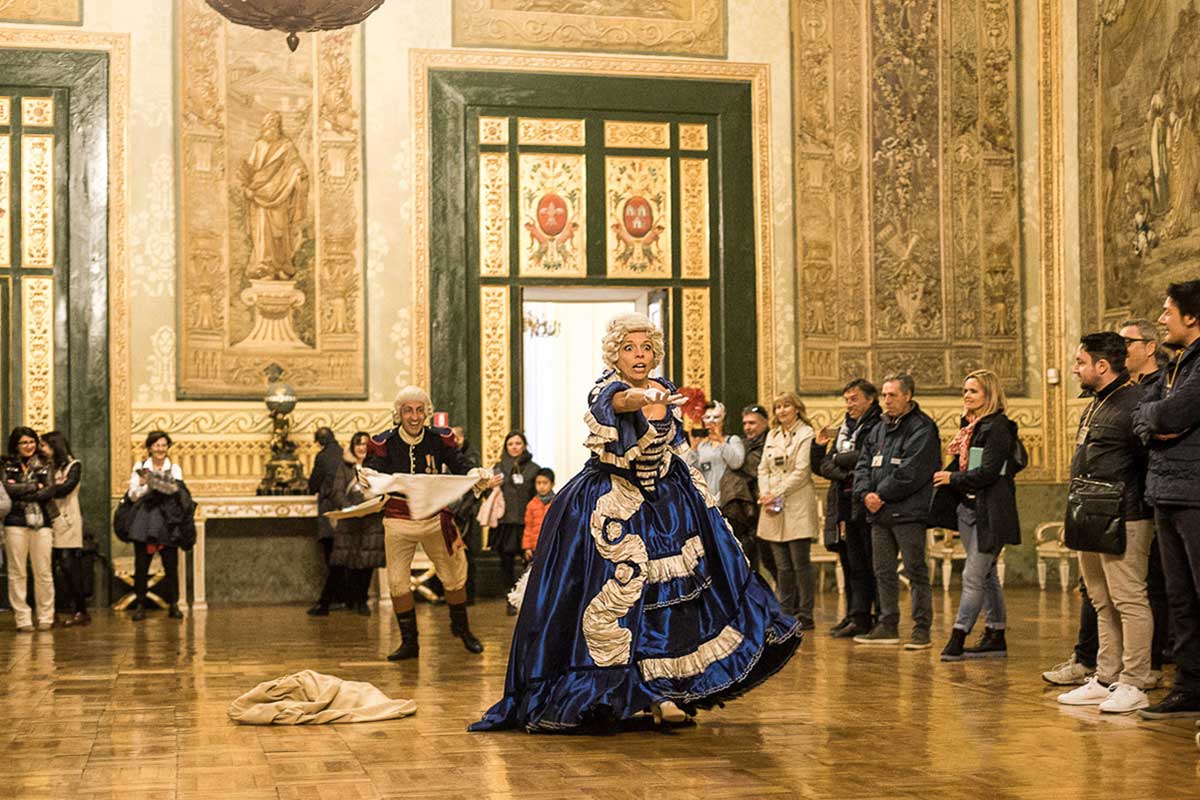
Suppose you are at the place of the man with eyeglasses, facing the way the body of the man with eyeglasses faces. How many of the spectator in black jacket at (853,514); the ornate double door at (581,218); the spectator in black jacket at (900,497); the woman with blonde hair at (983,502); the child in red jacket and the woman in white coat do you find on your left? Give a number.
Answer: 0

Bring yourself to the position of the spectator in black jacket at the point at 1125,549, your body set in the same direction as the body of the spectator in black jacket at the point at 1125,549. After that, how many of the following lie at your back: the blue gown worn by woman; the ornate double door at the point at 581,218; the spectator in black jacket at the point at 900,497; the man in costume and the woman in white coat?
0

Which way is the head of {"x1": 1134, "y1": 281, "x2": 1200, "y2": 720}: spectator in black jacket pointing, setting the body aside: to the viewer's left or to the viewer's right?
to the viewer's left

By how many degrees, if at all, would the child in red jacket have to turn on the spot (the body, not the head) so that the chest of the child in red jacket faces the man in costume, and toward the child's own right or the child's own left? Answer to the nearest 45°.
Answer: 0° — they already face them

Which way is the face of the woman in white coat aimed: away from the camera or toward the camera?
toward the camera

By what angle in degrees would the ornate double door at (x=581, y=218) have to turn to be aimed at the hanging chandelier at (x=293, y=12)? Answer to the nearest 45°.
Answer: approximately 45° to its right

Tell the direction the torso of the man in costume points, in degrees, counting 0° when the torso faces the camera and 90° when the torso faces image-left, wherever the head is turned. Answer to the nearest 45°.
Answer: approximately 0°

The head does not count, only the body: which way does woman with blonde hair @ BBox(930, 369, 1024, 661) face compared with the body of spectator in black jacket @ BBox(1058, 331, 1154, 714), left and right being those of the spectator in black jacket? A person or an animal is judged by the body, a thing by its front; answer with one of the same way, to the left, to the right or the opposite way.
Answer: the same way

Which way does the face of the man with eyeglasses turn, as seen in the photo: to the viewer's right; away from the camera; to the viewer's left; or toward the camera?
to the viewer's left

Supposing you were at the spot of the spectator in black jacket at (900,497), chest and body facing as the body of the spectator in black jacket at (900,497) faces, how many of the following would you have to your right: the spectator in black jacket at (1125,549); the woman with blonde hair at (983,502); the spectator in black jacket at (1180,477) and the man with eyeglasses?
0

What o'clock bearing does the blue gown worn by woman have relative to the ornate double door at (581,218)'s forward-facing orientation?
The blue gown worn by woman is roughly at 12 o'clock from the ornate double door.
